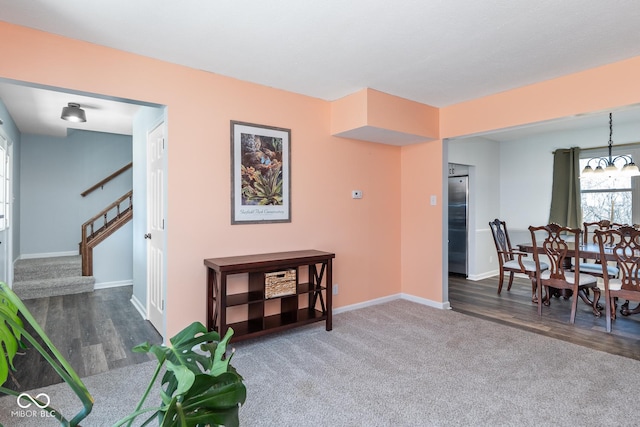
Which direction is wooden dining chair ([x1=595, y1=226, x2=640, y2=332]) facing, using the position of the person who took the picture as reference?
facing away from the viewer

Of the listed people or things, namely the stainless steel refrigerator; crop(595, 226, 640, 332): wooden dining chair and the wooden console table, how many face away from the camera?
1

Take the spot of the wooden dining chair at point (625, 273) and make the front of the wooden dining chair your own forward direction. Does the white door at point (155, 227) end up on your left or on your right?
on your left

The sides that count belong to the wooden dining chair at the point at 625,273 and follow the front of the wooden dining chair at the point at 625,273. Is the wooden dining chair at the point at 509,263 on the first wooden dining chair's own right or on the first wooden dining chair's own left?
on the first wooden dining chair's own left

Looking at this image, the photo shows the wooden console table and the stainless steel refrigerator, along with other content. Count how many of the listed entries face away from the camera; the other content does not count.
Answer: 0

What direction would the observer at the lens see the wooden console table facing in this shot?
facing the viewer and to the right of the viewer

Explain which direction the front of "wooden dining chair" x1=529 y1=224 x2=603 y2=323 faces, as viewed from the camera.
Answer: facing away from the viewer and to the right of the viewer

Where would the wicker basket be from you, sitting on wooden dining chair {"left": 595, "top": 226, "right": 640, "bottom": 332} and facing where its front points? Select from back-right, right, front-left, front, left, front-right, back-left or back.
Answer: back-left

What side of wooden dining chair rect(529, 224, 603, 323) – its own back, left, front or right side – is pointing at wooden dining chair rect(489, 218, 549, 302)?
left

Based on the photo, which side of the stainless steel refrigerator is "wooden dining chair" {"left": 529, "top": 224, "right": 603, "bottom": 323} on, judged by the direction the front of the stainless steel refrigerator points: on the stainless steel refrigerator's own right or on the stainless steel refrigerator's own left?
on the stainless steel refrigerator's own left

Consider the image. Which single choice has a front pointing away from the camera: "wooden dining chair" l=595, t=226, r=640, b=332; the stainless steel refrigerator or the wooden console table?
the wooden dining chair
